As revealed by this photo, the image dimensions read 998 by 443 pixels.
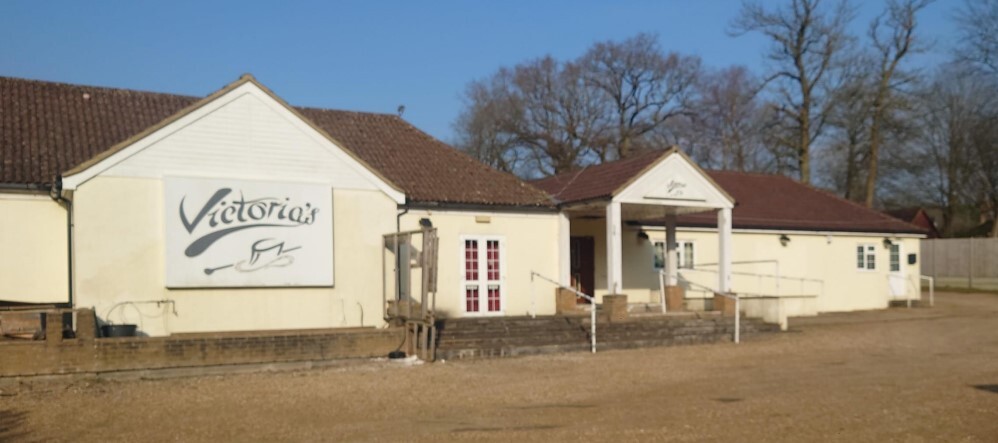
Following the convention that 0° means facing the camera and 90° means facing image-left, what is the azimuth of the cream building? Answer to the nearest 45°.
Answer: approximately 315°

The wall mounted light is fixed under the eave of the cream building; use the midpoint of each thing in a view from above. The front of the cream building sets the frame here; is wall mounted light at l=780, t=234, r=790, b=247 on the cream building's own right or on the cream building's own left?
on the cream building's own left

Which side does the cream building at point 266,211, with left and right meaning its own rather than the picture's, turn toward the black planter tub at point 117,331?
right

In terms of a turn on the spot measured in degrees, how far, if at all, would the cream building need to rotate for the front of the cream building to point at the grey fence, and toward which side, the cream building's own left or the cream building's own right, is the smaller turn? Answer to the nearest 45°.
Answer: approximately 90° to the cream building's own left
